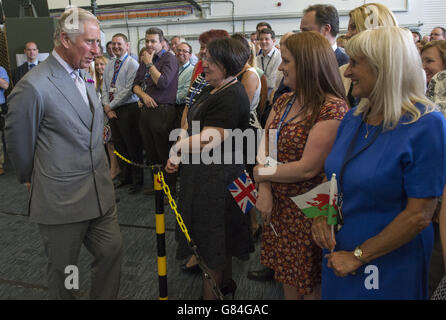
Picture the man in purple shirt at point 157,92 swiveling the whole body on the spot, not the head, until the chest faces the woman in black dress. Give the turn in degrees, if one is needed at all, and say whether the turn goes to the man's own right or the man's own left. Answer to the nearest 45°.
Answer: approximately 45° to the man's own left

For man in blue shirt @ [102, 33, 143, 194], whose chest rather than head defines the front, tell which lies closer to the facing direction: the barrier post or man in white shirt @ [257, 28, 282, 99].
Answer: the barrier post

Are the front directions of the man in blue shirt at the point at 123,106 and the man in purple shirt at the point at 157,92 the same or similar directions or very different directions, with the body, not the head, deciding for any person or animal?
same or similar directions

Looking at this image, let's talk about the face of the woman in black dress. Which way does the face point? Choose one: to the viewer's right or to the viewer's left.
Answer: to the viewer's left

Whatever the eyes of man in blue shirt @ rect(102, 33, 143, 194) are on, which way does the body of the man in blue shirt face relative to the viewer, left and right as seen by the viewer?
facing the viewer and to the left of the viewer

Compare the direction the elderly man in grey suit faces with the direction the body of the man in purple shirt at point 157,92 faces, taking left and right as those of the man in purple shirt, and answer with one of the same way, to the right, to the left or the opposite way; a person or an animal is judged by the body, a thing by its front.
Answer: to the left

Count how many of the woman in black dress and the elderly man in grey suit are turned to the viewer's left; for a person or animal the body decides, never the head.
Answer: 1

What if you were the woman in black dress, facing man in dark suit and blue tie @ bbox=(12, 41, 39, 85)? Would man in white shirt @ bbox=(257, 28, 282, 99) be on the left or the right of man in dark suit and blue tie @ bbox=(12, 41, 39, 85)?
right

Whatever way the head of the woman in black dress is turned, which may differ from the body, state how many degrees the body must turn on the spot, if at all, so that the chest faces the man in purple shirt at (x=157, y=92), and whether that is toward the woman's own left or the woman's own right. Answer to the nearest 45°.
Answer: approximately 90° to the woman's own right

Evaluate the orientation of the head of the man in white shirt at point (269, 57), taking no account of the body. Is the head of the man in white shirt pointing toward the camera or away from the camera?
toward the camera

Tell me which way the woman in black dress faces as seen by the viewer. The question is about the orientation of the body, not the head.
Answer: to the viewer's left

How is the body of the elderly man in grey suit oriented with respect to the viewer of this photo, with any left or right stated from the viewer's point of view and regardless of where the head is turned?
facing the viewer and to the right of the viewer

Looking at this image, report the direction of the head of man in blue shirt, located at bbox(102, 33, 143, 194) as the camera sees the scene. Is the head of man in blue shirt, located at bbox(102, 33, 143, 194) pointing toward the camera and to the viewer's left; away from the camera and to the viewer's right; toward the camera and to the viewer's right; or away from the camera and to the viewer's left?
toward the camera and to the viewer's left
